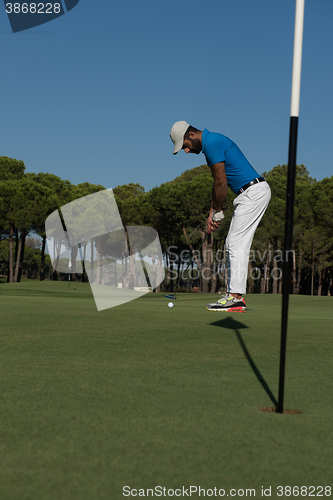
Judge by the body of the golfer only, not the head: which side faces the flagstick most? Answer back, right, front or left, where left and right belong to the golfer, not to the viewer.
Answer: left

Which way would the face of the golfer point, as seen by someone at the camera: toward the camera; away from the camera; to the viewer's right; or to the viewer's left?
to the viewer's left

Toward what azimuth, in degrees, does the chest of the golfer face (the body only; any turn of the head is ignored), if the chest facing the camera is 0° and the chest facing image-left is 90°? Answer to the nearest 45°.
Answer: approximately 90°
